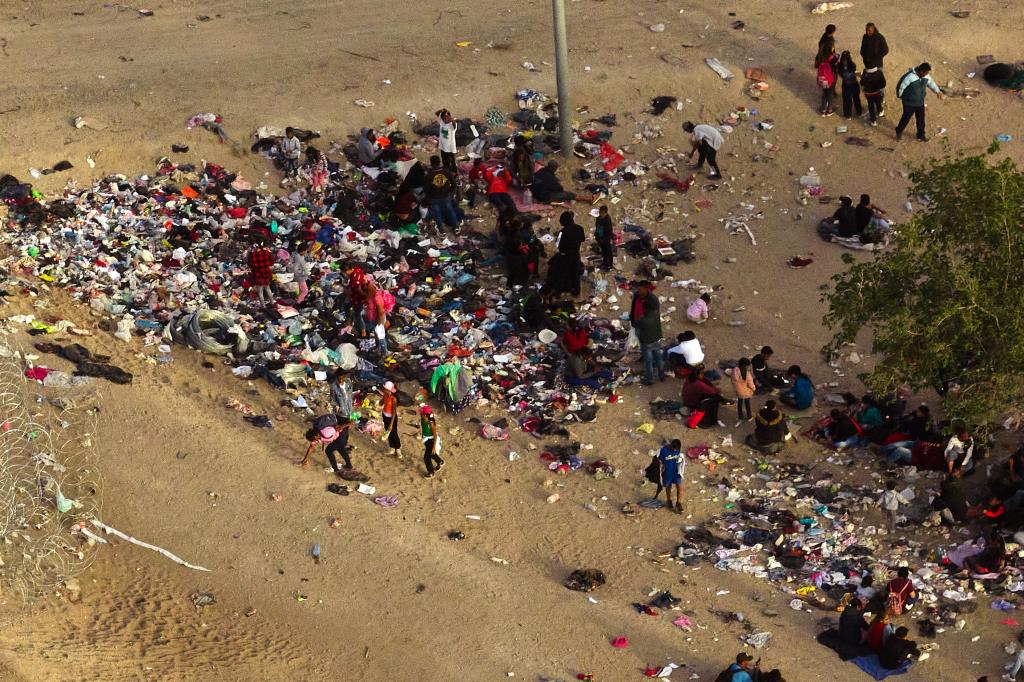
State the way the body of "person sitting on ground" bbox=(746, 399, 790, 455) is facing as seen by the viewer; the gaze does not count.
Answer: away from the camera

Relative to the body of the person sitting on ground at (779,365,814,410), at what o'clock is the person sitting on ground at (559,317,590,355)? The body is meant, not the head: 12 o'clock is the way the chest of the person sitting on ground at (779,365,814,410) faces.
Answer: the person sitting on ground at (559,317,590,355) is roughly at 12 o'clock from the person sitting on ground at (779,365,814,410).

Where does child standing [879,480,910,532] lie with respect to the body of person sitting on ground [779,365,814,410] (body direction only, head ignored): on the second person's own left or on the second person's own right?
on the second person's own left

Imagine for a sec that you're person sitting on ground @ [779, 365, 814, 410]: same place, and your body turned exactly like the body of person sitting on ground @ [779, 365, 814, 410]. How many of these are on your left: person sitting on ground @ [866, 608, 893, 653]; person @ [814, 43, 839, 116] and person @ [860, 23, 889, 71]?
1

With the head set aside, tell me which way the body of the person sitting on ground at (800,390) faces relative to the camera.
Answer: to the viewer's left

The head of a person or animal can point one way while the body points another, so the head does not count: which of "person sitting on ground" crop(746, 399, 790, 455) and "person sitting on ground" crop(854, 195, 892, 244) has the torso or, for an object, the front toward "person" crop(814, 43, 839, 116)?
"person sitting on ground" crop(746, 399, 790, 455)

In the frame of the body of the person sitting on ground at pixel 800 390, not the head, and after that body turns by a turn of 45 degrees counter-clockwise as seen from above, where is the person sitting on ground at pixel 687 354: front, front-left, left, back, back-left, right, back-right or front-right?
front-right

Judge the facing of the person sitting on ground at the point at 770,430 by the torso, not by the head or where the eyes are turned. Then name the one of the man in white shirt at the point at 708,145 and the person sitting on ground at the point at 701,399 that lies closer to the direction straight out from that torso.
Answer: the man in white shirt

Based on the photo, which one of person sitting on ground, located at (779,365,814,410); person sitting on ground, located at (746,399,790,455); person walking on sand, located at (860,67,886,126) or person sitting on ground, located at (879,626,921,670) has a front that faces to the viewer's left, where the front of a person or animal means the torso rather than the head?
person sitting on ground, located at (779,365,814,410)

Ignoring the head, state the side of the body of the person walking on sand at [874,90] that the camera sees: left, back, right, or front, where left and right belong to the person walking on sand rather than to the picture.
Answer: back

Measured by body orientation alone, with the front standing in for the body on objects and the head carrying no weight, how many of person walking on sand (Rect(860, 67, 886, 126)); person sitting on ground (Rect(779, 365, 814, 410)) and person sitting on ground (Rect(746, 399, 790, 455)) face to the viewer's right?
0

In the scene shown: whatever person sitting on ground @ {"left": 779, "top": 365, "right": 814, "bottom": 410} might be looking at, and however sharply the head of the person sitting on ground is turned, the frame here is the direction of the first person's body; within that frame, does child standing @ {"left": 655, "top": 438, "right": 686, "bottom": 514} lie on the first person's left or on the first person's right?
on the first person's left

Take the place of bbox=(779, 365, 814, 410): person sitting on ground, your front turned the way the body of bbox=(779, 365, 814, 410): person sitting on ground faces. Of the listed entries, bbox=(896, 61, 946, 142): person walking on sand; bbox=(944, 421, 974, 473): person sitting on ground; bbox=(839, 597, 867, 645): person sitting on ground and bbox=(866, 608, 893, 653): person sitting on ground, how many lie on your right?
1

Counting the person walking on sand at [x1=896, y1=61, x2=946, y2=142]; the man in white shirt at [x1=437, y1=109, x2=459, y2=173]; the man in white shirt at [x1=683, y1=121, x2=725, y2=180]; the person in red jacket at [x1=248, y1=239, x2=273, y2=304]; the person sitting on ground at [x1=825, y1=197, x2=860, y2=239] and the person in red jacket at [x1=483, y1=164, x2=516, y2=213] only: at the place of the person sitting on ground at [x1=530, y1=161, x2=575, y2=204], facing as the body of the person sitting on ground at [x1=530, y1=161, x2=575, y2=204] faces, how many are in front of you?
3
